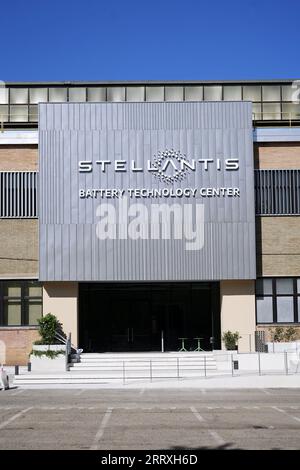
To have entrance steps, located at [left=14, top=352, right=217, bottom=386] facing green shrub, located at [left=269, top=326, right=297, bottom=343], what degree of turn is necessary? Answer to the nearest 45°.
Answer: approximately 90° to its left

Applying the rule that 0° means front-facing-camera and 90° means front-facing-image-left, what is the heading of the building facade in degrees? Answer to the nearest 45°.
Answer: approximately 0°

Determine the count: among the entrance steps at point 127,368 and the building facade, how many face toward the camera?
2

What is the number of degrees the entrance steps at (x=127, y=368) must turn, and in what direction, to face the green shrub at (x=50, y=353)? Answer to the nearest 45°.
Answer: approximately 90° to its right
